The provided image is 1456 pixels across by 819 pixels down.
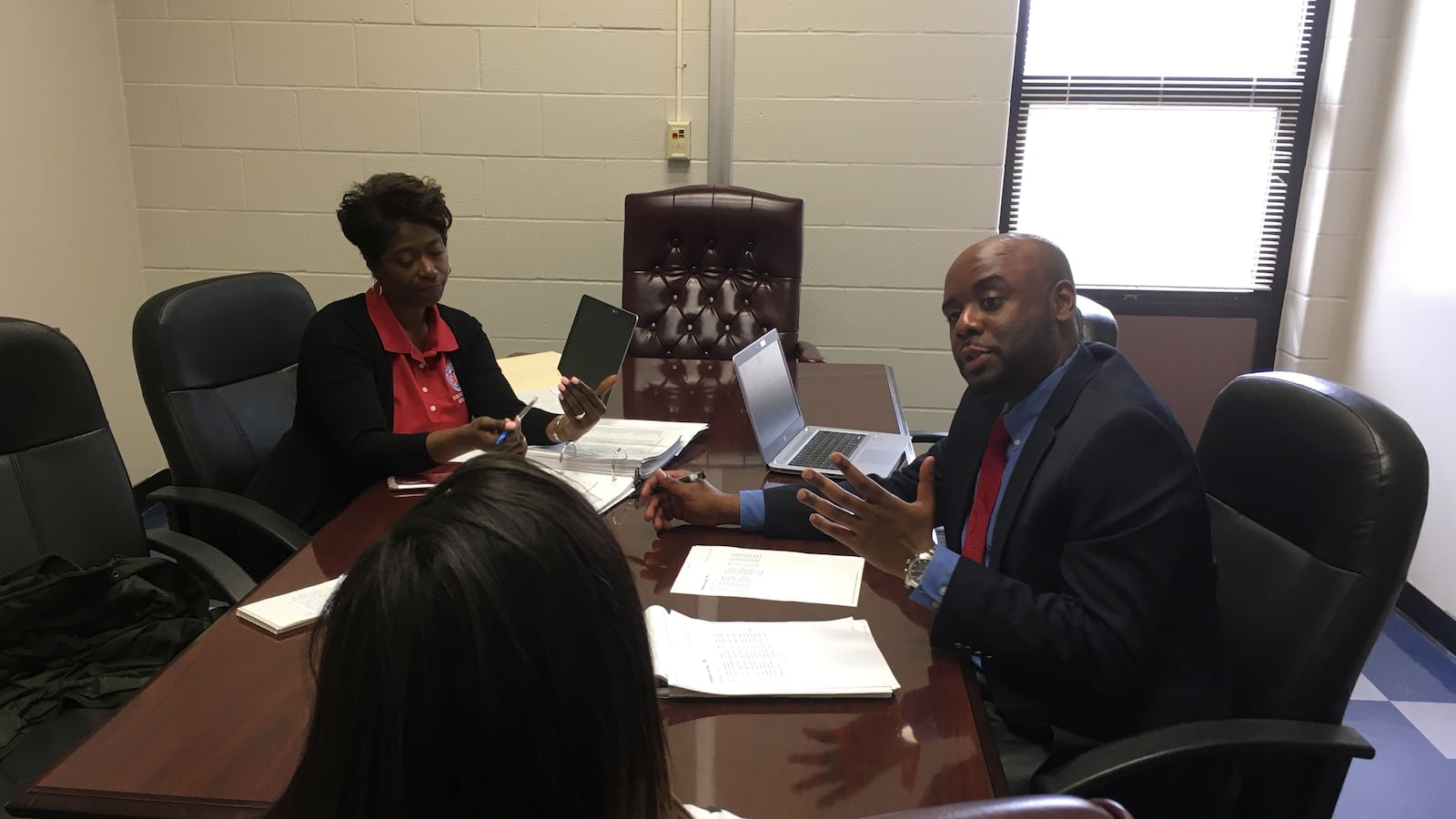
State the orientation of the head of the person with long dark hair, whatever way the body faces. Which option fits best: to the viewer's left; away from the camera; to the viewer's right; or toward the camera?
away from the camera

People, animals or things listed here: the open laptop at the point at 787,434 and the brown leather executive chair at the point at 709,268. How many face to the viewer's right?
1

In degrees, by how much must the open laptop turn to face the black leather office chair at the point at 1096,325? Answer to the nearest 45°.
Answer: approximately 45° to its left

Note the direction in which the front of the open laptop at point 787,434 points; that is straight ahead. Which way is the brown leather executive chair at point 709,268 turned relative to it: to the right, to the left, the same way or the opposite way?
to the right

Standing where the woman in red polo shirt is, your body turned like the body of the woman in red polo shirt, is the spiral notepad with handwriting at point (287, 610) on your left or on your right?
on your right

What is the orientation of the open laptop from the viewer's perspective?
to the viewer's right

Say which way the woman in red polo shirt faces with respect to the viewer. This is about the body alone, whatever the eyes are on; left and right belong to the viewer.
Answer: facing the viewer and to the right of the viewer

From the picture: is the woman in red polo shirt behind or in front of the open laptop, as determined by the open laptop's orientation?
behind

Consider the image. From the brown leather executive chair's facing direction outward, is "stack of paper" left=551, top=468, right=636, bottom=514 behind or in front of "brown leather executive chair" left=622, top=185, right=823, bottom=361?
in front

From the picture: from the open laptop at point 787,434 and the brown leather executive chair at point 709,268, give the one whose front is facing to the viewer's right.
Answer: the open laptop

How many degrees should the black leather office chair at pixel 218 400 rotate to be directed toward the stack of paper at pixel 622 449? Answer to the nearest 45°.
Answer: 0° — it already faces it

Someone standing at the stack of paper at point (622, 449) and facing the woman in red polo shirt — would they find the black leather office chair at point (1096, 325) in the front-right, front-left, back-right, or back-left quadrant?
back-right

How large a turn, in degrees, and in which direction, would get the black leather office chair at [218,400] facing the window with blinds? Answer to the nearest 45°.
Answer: approximately 45° to its left

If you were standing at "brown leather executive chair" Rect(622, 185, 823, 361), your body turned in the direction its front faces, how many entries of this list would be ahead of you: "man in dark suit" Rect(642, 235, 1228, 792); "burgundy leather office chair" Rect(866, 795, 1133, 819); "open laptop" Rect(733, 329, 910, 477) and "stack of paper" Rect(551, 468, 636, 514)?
4
